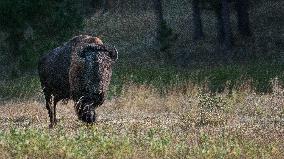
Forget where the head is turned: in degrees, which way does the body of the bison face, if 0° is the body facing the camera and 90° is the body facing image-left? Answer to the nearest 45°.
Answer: approximately 315°

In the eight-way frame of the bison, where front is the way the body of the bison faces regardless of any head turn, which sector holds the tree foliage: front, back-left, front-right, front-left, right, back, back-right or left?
back-left
